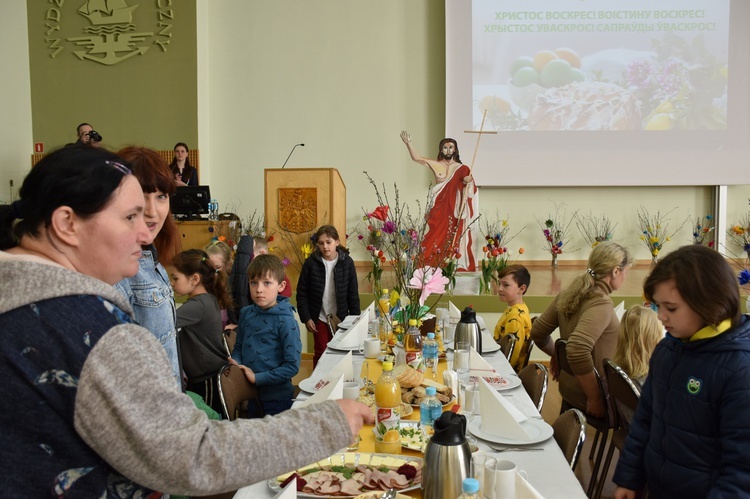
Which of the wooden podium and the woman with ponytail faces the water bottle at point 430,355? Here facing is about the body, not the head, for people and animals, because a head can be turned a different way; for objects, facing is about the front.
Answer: the wooden podium

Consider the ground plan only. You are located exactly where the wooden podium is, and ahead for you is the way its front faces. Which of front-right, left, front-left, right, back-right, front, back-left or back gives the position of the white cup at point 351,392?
front

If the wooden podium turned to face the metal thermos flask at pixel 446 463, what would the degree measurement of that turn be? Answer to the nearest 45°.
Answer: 0° — it already faces it

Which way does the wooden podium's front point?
toward the camera

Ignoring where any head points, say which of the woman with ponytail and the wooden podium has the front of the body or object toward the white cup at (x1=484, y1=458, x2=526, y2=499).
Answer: the wooden podium

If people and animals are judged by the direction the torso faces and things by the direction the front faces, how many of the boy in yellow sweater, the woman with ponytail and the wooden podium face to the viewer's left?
1

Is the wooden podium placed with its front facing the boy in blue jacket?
yes

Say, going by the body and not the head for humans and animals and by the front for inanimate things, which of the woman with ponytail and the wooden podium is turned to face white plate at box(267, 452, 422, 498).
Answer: the wooden podium

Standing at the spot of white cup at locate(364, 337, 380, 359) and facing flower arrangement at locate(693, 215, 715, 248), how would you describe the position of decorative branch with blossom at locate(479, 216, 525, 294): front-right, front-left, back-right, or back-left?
front-left

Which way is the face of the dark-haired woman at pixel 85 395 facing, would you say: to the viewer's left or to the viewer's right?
to the viewer's right

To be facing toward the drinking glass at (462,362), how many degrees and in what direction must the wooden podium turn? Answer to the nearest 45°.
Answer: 0° — it already faces it
